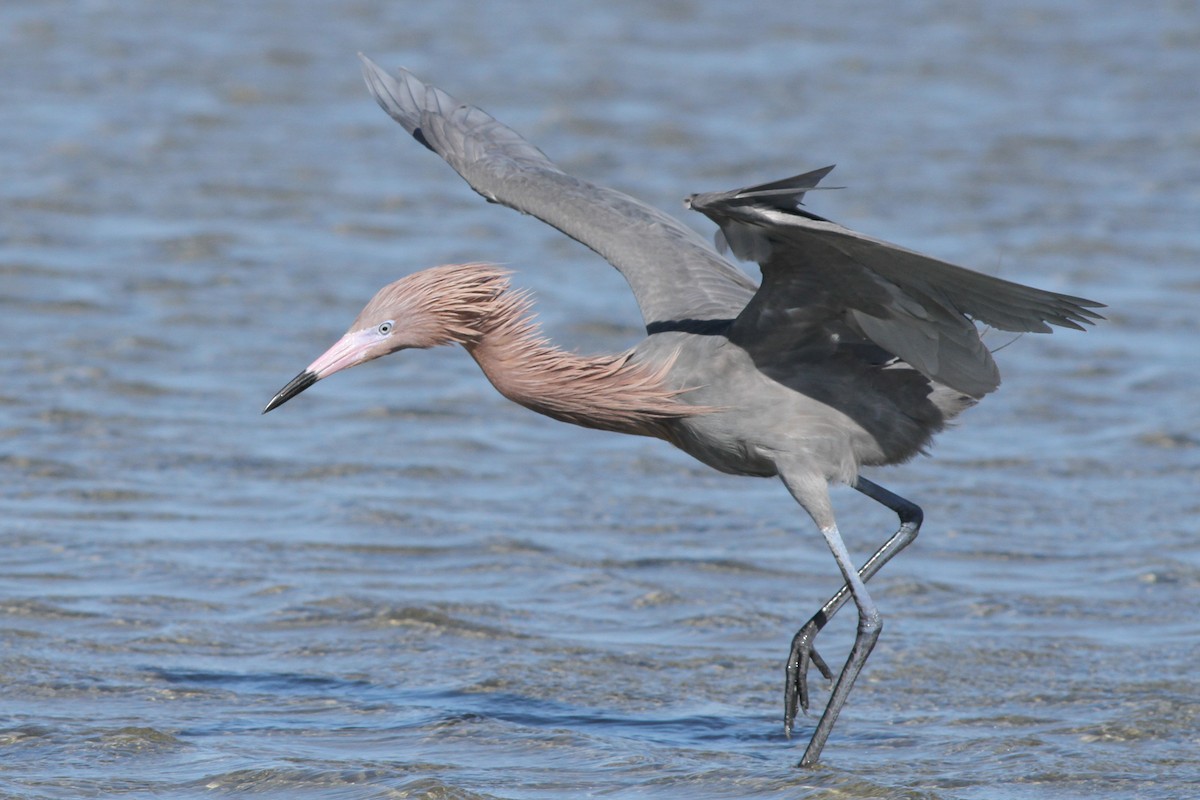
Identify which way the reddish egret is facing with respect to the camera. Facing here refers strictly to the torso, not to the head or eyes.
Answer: to the viewer's left
